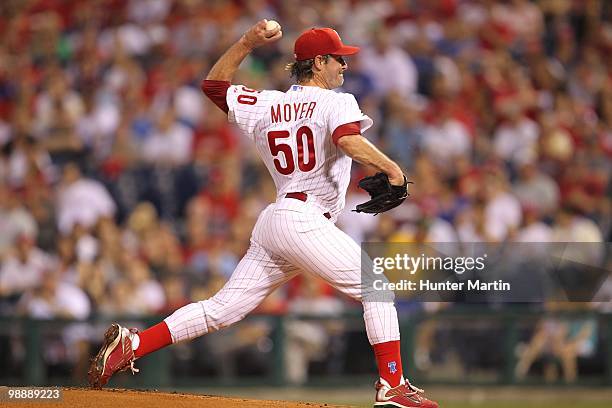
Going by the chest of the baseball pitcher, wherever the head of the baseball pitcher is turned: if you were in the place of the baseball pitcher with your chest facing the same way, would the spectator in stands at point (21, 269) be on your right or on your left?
on your left

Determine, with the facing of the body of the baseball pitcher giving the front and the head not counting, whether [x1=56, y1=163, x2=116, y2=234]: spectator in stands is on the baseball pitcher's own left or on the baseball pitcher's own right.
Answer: on the baseball pitcher's own left

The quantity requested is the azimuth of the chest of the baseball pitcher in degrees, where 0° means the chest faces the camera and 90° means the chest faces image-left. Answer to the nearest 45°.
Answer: approximately 225°
